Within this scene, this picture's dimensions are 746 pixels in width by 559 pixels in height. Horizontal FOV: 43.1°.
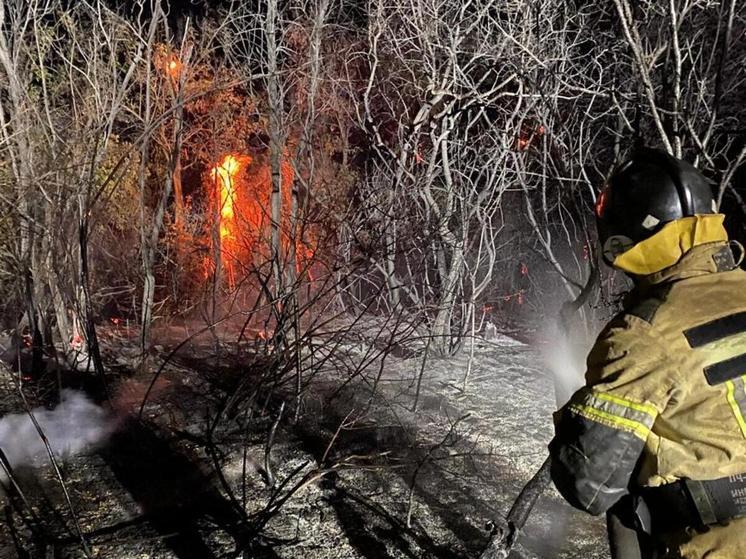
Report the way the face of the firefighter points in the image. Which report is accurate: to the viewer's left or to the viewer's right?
to the viewer's left

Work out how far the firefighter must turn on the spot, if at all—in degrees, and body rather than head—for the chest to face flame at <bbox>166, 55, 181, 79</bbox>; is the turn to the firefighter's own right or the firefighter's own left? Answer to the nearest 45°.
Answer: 0° — they already face it

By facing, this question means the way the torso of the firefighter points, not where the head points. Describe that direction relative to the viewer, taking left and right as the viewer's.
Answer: facing away from the viewer and to the left of the viewer
